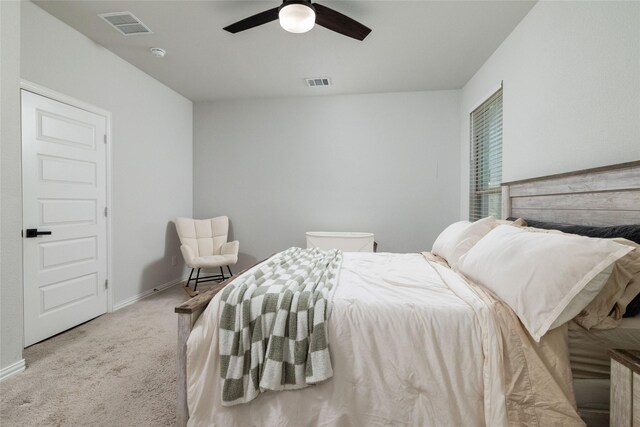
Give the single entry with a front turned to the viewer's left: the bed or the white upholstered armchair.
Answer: the bed

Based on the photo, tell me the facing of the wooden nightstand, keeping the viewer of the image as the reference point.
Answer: facing the viewer and to the left of the viewer

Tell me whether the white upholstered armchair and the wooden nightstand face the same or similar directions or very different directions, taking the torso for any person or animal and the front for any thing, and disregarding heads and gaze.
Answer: very different directions

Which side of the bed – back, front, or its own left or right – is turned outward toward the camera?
left

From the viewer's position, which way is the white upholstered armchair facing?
facing the viewer and to the right of the viewer

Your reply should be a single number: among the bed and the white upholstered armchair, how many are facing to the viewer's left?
1

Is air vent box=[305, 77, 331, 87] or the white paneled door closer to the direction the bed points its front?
the white paneled door

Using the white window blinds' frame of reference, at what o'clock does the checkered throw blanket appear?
The checkered throw blanket is roughly at 11 o'clock from the white window blinds.

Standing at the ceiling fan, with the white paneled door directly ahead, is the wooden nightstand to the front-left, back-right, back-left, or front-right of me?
back-left

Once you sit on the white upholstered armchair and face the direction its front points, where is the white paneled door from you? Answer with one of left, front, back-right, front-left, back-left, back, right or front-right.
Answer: right

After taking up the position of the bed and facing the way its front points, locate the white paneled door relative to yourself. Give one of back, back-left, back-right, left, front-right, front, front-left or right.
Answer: front

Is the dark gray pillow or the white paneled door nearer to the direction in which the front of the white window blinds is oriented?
the white paneled door

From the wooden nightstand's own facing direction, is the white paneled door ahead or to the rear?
ahead

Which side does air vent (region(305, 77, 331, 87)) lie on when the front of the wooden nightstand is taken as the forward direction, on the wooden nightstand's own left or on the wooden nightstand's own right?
on the wooden nightstand's own right
